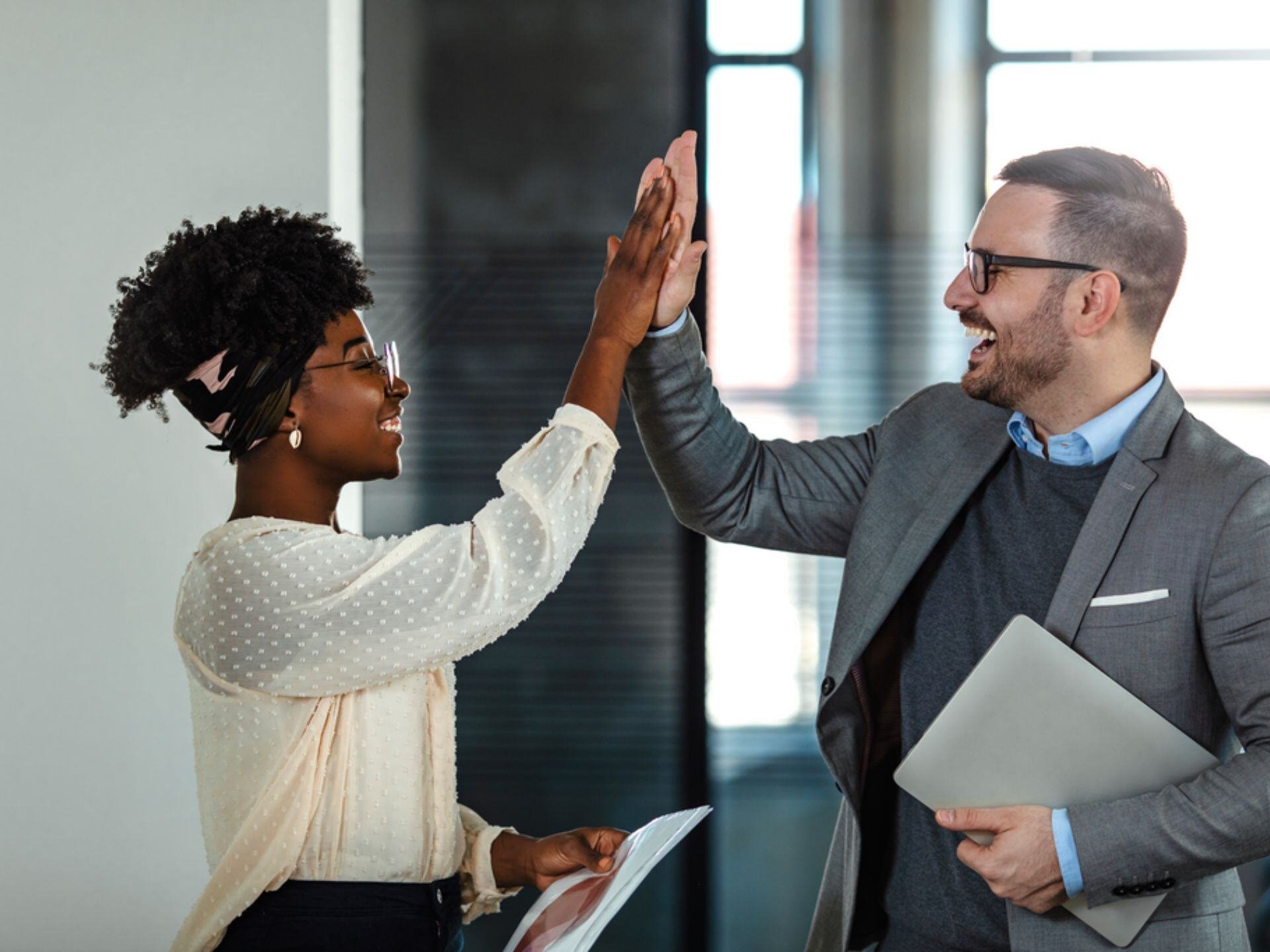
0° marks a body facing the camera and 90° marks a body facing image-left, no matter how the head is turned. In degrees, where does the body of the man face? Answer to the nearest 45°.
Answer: approximately 45°

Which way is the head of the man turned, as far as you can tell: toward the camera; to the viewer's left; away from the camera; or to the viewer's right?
to the viewer's left

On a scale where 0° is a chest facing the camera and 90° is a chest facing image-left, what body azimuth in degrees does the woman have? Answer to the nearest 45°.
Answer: approximately 270°

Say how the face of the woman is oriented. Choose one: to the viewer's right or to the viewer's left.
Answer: to the viewer's right

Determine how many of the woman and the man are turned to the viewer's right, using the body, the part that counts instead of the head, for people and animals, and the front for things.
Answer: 1
